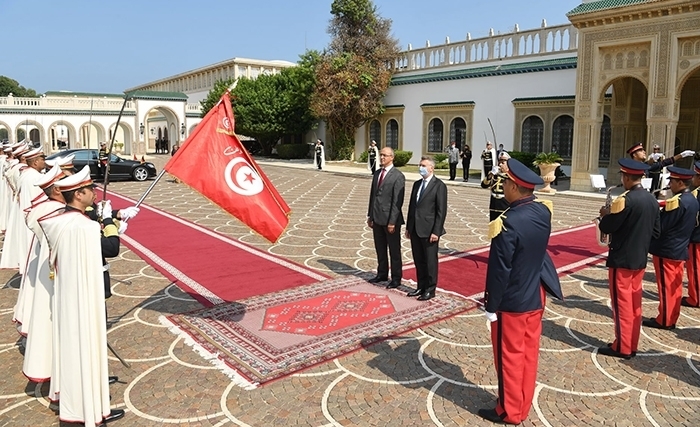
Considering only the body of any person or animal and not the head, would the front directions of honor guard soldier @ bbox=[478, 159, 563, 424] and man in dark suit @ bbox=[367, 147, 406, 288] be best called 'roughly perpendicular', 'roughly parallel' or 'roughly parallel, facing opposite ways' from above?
roughly perpendicular

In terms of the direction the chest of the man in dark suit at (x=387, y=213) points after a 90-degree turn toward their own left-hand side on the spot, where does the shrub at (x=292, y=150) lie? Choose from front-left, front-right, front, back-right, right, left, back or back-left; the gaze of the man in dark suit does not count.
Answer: back-left

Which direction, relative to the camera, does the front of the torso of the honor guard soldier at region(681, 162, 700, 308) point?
to the viewer's left

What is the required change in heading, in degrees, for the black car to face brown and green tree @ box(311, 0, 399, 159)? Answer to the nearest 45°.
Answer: approximately 45° to its left

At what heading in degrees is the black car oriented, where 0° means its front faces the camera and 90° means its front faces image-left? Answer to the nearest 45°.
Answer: approximately 270°

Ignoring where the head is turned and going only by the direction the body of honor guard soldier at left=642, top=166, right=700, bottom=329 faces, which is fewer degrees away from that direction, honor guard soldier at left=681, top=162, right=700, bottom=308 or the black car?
the black car

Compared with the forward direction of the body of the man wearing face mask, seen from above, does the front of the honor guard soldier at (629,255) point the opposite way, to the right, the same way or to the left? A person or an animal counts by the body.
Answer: to the right

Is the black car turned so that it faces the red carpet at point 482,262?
no

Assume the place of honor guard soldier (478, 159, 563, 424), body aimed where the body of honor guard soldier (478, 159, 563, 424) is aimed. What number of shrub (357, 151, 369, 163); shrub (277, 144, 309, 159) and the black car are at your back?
0

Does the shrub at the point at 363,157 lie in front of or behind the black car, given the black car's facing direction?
in front

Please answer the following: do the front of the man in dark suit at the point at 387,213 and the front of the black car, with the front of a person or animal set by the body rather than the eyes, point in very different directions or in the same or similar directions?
very different directions

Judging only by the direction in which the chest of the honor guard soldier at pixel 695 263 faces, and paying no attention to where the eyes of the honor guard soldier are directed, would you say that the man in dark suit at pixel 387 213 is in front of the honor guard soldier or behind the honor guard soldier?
in front

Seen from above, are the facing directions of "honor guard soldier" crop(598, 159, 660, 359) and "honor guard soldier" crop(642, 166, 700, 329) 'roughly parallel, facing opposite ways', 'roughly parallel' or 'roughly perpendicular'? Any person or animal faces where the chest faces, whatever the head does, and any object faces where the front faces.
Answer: roughly parallel

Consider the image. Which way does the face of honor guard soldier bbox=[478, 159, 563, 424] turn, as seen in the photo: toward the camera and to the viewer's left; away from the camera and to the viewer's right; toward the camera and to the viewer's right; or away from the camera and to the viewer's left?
away from the camera and to the viewer's left

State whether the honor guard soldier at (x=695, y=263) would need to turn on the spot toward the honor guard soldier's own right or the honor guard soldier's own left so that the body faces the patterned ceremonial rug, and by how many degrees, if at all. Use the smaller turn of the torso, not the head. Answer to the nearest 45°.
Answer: approximately 45° to the honor guard soldier's own left

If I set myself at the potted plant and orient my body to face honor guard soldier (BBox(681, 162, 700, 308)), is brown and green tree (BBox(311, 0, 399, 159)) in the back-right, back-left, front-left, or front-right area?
back-right

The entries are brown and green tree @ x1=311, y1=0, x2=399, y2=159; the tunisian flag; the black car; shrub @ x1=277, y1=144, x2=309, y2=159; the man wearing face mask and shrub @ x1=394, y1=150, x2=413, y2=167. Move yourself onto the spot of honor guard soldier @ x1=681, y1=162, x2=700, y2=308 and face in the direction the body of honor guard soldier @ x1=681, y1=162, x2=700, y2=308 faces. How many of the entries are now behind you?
0

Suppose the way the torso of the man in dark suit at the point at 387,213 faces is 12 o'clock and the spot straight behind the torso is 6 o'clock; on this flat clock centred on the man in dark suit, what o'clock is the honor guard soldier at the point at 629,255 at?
The honor guard soldier is roughly at 9 o'clock from the man in dark suit.

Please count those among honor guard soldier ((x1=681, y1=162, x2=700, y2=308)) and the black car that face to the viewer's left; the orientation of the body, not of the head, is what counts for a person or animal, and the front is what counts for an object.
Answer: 1
